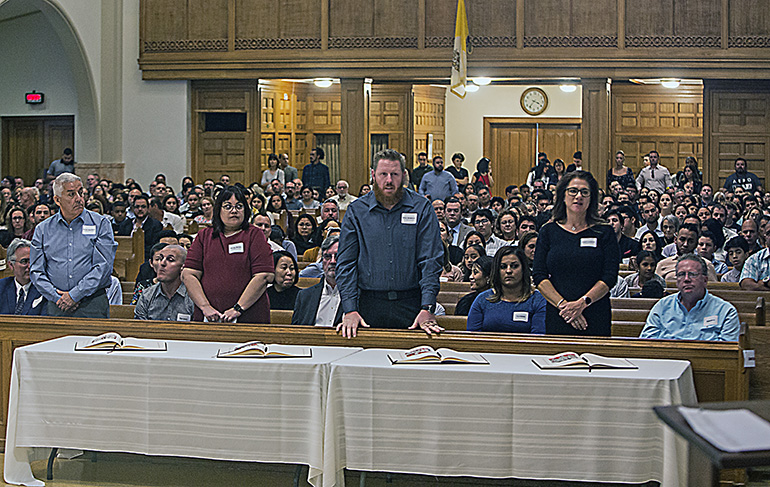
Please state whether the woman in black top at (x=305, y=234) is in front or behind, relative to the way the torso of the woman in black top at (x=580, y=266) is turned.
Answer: behind

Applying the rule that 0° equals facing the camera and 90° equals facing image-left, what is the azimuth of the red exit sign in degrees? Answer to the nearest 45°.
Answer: approximately 0°

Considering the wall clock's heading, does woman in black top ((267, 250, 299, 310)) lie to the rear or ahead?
ahead

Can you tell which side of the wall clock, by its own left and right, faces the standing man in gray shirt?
front

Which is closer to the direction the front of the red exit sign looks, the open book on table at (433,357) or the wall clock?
the open book on table

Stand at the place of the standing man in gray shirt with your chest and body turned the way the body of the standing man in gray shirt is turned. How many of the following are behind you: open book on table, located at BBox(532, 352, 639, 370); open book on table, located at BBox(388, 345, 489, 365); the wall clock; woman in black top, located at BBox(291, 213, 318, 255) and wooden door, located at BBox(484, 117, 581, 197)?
3

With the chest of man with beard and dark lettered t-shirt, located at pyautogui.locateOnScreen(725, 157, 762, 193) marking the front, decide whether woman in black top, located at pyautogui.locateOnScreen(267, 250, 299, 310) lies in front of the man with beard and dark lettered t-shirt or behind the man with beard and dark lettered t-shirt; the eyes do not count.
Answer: in front
